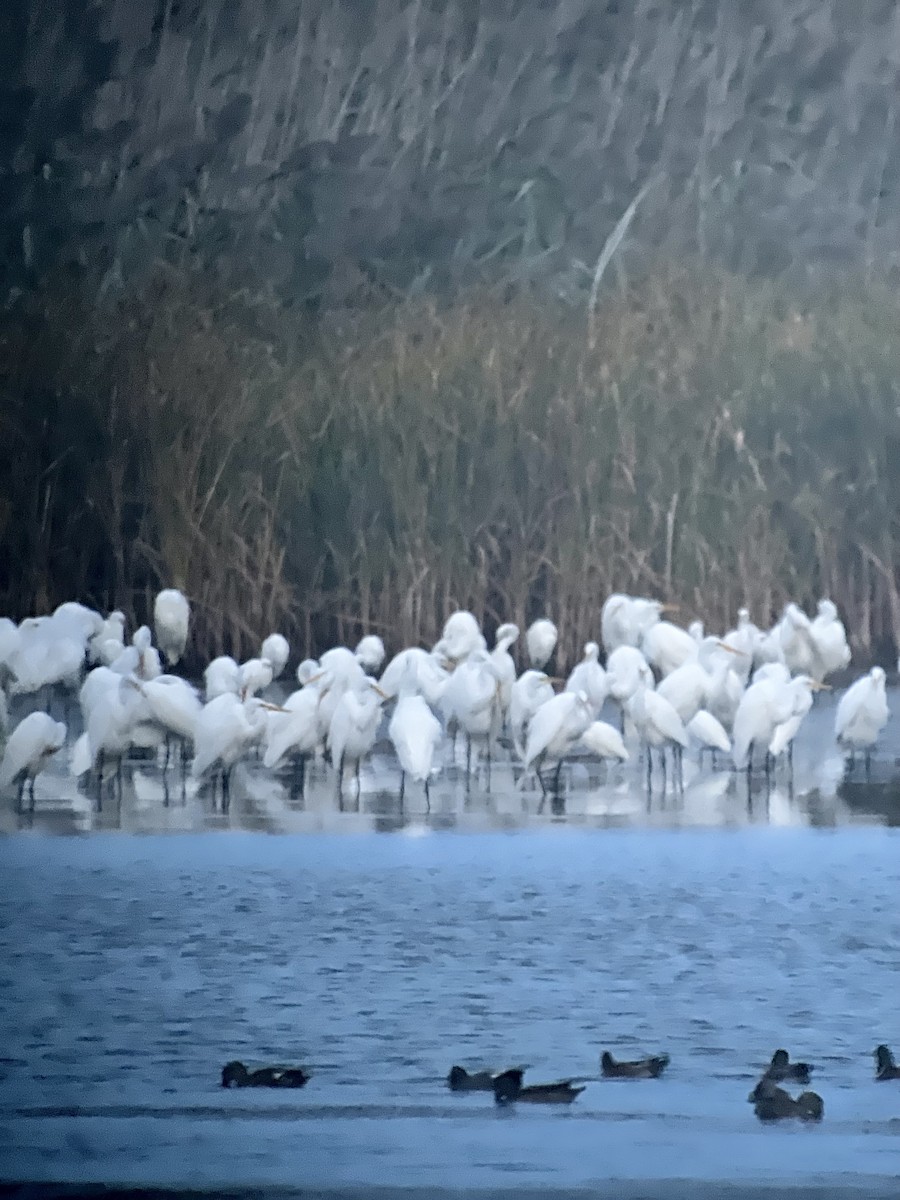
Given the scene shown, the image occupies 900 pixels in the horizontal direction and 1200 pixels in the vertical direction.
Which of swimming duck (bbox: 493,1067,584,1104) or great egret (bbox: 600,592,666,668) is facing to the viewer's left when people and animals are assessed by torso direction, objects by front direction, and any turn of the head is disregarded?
the swimming duck

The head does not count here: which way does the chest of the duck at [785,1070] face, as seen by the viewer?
to the viewer's left

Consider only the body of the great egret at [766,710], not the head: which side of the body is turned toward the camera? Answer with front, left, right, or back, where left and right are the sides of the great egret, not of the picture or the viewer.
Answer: right

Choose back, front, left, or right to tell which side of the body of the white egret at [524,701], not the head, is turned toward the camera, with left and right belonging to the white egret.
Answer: right

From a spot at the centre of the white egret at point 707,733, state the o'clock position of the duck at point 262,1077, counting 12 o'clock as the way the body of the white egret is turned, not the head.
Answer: The duck is roughly at 11 o'clock from the white egret.

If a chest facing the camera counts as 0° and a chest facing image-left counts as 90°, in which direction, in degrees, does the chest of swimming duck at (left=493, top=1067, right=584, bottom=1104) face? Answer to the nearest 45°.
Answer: approximately 90°

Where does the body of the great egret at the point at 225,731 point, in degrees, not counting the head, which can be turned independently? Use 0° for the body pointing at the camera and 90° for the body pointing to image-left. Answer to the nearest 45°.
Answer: approximately 270°
